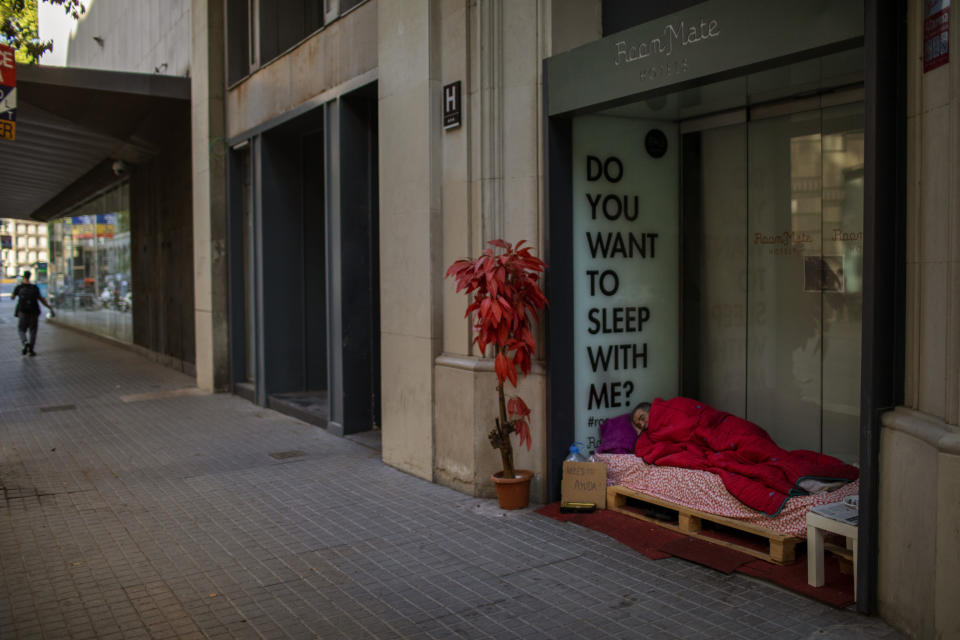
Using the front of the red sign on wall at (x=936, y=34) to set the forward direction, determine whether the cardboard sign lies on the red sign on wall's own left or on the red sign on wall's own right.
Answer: on the red sign on wall's own right

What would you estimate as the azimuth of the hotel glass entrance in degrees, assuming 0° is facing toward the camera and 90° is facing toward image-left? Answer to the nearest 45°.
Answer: approximately 45°

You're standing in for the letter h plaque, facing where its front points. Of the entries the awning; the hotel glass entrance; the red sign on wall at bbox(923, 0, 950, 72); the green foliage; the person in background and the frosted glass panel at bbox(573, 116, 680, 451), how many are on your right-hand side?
3

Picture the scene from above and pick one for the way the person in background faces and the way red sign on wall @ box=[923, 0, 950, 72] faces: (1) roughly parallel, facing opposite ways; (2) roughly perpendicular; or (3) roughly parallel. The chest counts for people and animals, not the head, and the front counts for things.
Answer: roughly perpendicular

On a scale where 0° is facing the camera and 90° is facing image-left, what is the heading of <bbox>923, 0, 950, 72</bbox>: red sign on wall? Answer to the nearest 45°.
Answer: approximately 45°

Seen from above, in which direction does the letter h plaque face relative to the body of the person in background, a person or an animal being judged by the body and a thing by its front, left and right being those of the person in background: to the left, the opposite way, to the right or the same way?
to the left

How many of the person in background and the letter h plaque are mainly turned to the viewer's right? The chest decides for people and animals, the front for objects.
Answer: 0

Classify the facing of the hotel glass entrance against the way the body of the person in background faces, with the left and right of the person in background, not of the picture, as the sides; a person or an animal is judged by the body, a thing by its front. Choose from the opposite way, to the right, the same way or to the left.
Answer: to the left

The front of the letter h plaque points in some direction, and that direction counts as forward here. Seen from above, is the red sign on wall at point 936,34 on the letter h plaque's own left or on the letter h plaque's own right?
on the letter h plaque's own left

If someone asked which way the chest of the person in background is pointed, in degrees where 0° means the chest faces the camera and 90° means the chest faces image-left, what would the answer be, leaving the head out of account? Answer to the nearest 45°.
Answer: approximately 180°

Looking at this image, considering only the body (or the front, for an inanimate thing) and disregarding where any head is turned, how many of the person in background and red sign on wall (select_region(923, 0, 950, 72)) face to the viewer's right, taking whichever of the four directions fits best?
0
